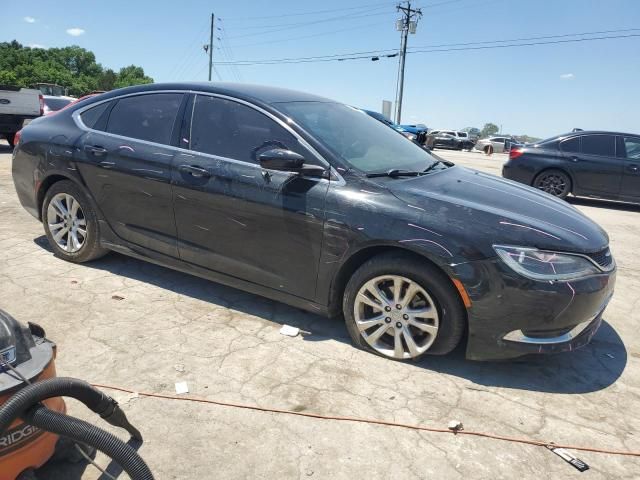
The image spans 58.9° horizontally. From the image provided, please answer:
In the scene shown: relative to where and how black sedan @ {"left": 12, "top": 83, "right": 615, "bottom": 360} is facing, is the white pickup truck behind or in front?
behind

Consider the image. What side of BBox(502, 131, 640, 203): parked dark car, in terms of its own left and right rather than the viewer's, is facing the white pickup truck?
back

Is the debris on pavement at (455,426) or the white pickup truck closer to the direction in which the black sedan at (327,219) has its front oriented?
the debris on pavement

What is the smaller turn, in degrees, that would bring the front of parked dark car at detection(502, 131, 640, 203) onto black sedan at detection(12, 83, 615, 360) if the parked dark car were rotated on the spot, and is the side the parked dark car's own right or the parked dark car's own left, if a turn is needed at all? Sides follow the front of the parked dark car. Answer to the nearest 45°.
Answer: approximately 90° to the parked dark car's own right

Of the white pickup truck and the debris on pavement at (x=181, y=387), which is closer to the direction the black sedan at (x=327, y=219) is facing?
the debris on pavement

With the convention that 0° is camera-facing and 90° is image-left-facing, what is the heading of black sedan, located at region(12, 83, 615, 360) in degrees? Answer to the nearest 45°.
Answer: approximately 315°

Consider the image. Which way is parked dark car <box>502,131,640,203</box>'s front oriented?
to the viewer's right

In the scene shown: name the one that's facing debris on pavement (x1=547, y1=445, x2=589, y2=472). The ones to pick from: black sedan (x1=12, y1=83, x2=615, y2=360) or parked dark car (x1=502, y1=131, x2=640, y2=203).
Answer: the black sedan

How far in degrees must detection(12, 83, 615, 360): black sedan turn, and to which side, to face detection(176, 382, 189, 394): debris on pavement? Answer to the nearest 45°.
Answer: approximately 90° to its right
